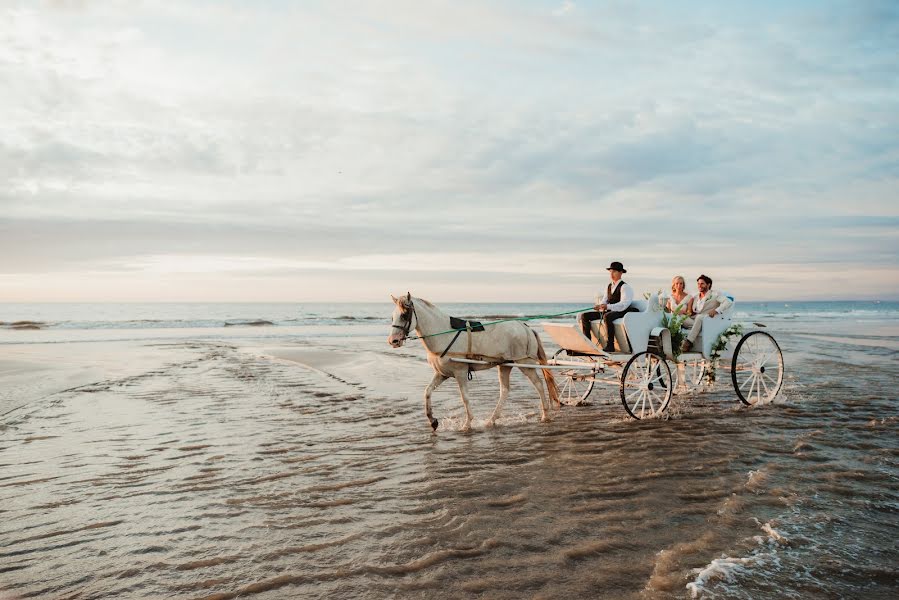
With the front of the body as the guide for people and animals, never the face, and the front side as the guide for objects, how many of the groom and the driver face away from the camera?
0

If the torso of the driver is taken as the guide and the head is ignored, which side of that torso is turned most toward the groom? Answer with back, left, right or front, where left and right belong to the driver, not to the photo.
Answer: back

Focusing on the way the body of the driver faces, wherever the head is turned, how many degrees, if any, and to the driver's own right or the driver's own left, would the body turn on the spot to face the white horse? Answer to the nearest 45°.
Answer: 0° — they already face it

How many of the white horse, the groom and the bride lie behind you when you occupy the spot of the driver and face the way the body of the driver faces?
2

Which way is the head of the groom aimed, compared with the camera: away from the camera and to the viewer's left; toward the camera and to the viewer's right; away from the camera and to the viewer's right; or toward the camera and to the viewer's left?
toward the camera and to the viewer's left

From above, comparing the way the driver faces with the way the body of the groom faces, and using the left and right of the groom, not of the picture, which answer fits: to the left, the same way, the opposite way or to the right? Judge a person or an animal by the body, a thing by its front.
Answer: the same way

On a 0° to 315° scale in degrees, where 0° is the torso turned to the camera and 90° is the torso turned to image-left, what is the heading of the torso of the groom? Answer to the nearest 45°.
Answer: approximately 45°

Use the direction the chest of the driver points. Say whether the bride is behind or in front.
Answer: behind

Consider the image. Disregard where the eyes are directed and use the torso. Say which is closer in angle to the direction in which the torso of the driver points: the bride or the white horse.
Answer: the white horse

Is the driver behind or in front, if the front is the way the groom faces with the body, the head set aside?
in front

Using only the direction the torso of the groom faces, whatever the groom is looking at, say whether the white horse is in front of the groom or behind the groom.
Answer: in front

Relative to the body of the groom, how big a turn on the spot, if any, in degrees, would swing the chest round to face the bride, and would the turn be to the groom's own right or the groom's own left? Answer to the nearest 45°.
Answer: approximately 90° to the groom's own right
